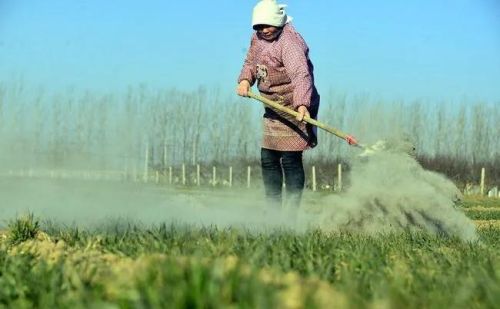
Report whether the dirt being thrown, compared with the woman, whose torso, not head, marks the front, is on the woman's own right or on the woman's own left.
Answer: on the woman's own left
